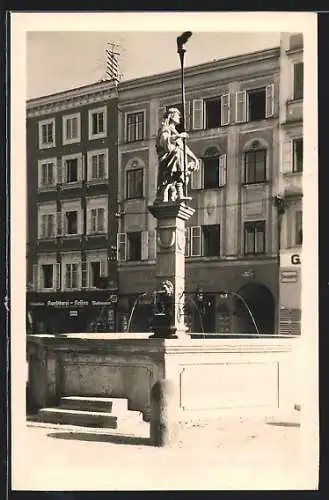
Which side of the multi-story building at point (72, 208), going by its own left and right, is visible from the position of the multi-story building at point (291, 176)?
left

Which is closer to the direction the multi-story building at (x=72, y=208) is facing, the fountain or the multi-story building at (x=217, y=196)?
the fountain
